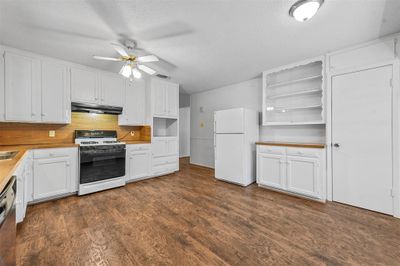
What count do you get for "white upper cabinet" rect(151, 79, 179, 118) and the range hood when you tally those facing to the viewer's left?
0

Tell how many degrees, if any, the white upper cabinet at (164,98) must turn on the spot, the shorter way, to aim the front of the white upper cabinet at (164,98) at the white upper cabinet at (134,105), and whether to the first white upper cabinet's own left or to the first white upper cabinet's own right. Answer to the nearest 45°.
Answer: approximately 135° to the first white upper cabinet's own right

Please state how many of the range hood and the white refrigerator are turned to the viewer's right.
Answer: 0

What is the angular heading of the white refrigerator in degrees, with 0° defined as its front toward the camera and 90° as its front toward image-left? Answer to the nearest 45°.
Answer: approximately 45°

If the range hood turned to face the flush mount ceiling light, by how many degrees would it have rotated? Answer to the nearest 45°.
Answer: approximately 45° to its left

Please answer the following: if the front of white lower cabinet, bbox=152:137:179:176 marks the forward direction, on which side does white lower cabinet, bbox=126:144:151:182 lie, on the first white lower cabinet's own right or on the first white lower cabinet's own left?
on the first white lower cabinet's own right

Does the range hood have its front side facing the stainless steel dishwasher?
yes

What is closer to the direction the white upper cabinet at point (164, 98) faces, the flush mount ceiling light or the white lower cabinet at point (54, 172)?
the flush mount ceiling light

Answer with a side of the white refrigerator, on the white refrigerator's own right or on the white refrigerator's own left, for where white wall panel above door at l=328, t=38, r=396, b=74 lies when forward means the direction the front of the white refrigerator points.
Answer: on the white refrigerator's own left

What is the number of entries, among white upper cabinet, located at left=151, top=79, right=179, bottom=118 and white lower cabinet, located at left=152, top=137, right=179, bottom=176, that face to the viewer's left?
0

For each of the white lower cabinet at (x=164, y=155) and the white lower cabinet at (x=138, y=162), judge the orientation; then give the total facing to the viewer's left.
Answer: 0

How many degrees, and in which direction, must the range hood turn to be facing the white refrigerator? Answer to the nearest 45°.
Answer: approximately 45° to its left
